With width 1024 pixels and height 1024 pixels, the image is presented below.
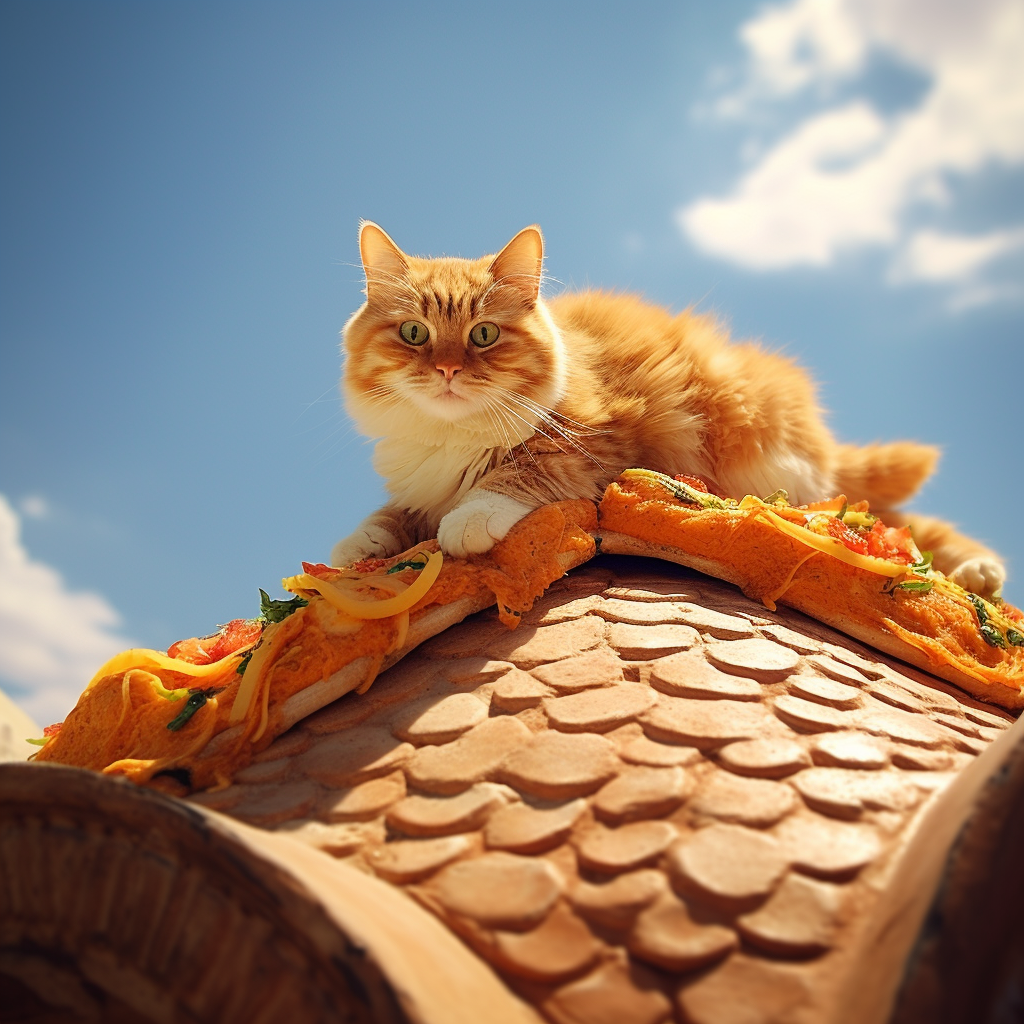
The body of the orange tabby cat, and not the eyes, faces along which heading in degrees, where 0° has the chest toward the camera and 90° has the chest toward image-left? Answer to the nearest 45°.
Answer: approximately 45°
